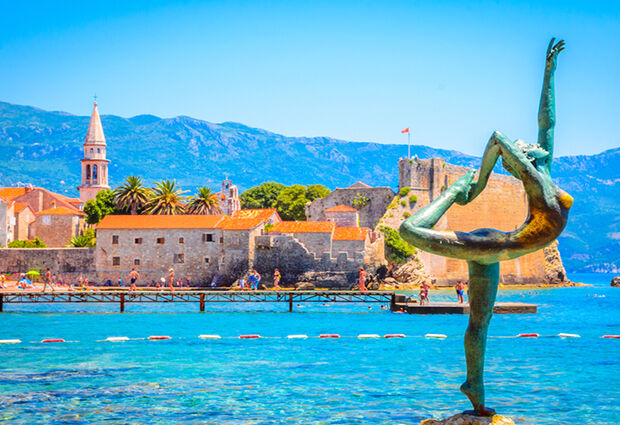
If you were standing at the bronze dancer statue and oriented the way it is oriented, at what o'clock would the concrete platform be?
The concrete platform is roughly at 9 o'clock from the bronze dancer statue.

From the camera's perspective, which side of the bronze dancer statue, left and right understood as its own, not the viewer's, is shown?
right
